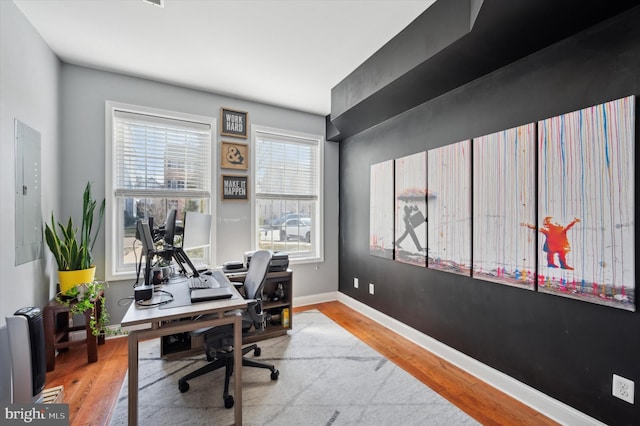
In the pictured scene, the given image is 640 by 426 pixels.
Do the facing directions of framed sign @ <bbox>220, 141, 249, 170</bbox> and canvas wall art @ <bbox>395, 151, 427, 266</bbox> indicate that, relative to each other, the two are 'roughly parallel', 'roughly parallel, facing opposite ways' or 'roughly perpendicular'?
roughly perpendicular

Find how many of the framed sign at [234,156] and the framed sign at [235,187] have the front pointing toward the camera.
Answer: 2

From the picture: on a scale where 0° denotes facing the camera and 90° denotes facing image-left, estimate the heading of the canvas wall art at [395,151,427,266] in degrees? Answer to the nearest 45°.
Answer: approximately 45°

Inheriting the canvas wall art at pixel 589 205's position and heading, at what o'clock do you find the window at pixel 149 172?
The window is roughly at 1 o'clock from the canvas wall art.

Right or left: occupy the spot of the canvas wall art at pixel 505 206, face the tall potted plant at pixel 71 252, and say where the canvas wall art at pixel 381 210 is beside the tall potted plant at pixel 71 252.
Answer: right
